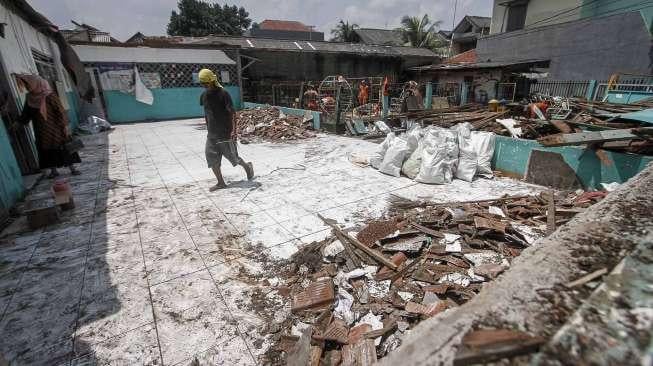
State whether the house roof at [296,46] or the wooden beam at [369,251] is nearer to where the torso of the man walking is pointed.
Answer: the wooden beam

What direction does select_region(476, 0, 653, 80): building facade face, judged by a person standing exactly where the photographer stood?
facing the viewer and to the left of the viewer

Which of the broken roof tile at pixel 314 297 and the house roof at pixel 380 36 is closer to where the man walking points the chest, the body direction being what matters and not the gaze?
the broken roof tile

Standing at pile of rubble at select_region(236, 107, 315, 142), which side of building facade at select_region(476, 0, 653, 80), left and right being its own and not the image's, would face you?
front

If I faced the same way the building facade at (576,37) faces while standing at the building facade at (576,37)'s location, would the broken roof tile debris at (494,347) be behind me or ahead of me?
ahead
